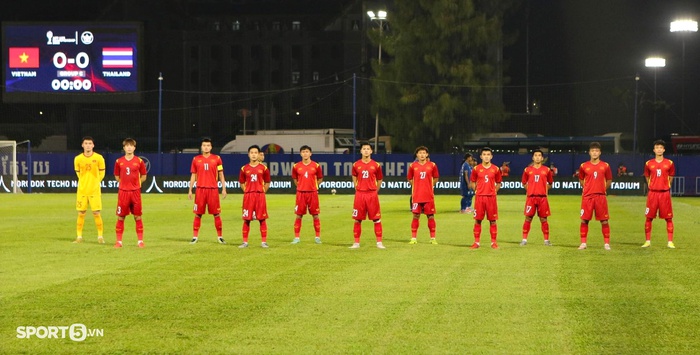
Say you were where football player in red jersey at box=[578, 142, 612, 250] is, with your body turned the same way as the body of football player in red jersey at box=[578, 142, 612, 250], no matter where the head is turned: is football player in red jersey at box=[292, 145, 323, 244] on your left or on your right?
on your right

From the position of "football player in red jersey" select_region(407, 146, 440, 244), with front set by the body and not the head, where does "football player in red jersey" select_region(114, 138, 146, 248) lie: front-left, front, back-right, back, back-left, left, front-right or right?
right

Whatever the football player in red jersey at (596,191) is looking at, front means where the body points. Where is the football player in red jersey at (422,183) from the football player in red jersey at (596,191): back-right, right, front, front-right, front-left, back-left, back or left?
right

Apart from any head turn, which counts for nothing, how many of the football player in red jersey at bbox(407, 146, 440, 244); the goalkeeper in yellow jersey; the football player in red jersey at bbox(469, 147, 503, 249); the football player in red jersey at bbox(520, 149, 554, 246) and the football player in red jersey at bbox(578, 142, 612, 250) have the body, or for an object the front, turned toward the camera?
5

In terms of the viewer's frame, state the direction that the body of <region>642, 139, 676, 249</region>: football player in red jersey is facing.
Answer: toward the camera

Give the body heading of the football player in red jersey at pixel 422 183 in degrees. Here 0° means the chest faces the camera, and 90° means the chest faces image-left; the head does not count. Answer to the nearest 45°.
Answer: approximately 0°

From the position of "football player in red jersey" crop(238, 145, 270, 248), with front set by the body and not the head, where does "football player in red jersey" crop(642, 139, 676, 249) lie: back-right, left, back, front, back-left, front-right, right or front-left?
left

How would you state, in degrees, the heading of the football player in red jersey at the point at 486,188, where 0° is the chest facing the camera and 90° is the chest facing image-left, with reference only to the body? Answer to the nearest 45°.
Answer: approximately 0°

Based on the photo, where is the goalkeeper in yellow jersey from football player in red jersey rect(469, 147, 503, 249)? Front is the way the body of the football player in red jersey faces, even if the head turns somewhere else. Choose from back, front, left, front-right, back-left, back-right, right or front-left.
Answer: right

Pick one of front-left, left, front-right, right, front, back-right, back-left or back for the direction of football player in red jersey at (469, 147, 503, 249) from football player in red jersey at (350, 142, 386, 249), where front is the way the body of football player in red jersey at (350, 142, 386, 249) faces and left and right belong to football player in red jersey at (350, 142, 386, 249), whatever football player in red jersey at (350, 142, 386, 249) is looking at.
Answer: left

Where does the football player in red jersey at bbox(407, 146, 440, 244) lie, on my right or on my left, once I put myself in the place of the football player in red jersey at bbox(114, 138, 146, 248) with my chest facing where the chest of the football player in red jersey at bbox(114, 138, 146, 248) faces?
on my left

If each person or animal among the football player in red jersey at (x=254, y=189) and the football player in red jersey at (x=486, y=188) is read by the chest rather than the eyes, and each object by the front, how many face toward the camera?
2

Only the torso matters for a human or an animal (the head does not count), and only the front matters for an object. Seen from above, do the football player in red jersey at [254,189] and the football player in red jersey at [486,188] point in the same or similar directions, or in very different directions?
same or similar directions

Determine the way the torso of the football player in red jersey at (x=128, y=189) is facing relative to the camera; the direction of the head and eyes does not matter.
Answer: toward the camera

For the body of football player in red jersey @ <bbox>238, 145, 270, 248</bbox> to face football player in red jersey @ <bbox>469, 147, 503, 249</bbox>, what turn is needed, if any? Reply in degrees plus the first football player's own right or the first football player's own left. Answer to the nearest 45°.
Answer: approximately 90° to the first football player's own left
